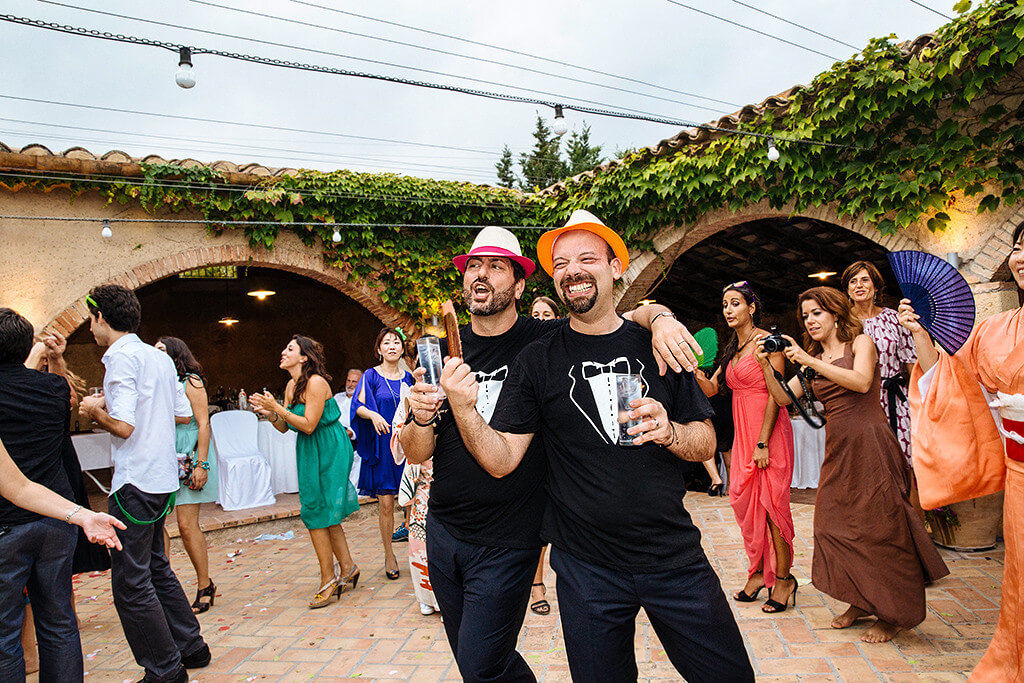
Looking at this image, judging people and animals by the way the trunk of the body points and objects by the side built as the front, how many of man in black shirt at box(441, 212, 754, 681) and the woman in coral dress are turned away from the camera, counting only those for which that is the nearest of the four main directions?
0

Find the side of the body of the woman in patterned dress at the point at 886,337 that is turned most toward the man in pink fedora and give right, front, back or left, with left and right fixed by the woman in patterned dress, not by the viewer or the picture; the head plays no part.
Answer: front

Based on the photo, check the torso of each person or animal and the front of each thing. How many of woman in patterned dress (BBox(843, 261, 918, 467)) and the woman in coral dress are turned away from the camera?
0

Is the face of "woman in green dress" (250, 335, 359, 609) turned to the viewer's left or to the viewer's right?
to the viewer's left

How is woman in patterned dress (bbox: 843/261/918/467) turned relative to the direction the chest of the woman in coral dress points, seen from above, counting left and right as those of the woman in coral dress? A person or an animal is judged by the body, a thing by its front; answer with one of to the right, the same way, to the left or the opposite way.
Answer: the same way

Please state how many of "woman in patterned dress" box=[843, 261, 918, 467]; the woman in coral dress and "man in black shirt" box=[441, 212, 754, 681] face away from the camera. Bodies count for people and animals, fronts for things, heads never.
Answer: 0

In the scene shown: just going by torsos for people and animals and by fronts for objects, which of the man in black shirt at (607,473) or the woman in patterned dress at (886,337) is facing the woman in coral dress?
the woman in patterned dress

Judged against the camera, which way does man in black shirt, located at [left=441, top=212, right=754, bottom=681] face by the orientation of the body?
toward the camera

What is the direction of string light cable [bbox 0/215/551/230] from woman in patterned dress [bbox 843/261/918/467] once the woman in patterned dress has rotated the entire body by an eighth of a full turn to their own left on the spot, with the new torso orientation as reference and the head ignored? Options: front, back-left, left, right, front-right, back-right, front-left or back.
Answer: right

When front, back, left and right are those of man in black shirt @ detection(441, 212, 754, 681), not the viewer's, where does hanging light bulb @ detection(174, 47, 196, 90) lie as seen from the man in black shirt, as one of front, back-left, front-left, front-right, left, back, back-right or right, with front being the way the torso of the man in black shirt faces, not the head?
back-right

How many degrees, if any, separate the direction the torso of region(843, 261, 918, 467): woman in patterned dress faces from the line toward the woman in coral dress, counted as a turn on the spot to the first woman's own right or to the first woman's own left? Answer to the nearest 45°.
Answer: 0° — they already face them

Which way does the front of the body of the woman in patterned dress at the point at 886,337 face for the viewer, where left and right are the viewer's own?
facing the viewer and to the left of the viewer

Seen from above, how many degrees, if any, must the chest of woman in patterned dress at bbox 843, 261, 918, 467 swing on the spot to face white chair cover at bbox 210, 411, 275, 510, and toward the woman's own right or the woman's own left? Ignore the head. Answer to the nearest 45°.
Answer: approximately 45° to the woman's own right

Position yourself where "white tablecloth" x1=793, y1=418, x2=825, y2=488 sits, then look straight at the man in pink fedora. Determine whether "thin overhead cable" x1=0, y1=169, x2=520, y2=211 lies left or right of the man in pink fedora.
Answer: right

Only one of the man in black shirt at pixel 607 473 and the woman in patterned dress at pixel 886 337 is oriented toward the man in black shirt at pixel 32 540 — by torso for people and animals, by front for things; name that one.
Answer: the woman in patterned dress

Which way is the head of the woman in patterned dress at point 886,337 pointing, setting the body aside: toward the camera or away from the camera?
toward the camera
